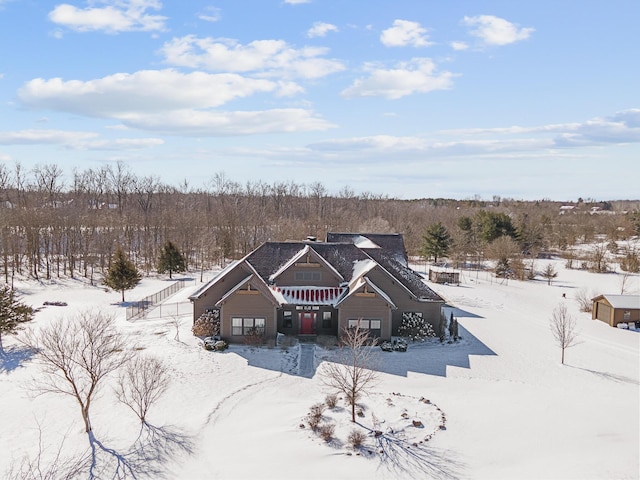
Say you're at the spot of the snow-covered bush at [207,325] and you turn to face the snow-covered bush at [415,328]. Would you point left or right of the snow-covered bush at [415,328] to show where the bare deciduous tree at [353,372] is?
right

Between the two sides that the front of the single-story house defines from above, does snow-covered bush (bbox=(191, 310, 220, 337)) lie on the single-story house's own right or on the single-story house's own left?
on the single-story house's own right

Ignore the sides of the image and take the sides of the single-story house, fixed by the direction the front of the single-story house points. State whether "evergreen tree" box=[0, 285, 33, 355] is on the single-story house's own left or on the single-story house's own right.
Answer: on the single-story house's own right

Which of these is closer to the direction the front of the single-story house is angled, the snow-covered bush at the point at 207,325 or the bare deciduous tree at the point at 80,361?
the bare deciduous tree

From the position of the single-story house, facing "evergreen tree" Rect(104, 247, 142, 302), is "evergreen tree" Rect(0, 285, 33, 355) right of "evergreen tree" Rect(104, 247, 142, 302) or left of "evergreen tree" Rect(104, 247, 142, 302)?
left

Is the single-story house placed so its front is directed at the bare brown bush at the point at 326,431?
yes

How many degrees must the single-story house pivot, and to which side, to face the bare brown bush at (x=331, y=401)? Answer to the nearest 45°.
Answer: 0° — it already faces it

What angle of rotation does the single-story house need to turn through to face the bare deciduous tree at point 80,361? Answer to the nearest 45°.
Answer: approximately 45° to its right

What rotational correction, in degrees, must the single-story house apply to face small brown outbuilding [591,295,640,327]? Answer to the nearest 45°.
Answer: approximately 90° to its left

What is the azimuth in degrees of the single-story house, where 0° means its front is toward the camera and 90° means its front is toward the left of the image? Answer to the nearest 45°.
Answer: approximately 0°
